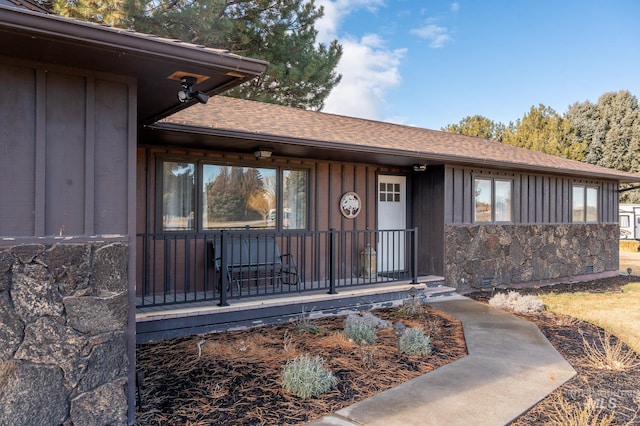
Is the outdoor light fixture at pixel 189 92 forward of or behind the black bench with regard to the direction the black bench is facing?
forward

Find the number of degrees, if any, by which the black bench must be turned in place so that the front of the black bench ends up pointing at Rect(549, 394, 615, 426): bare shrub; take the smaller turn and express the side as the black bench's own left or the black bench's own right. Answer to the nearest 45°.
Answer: approximately 45° to the black bench's own left

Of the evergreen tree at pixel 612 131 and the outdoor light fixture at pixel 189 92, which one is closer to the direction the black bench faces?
the outdoor light fixture

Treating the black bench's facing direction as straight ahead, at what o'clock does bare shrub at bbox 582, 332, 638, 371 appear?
The bare shrub is roughly at 10 o'clock from the black bench.

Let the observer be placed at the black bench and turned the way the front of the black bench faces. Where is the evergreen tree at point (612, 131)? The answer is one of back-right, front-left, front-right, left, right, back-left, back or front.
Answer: back-left

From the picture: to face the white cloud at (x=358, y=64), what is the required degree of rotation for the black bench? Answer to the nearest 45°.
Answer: approximately 180°

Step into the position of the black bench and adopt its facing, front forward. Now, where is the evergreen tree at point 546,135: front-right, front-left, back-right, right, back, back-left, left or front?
back-left

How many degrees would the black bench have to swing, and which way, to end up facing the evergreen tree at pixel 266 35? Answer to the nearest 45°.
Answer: approximately 180°

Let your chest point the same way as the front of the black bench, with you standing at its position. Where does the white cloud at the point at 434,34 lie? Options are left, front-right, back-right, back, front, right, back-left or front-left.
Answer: back-left

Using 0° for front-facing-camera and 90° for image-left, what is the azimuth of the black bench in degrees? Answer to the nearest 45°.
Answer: approximately 0°

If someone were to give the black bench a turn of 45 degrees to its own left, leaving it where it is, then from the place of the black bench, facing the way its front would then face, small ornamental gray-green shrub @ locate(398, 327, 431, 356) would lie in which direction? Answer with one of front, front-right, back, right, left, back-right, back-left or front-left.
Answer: front

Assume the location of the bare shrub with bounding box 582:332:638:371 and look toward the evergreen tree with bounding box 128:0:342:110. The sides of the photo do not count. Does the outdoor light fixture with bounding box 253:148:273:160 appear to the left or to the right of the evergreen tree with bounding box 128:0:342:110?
left

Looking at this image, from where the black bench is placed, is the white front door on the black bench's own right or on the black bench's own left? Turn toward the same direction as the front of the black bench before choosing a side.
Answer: on the black bench's own left

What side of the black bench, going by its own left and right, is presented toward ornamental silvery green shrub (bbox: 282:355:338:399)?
front
